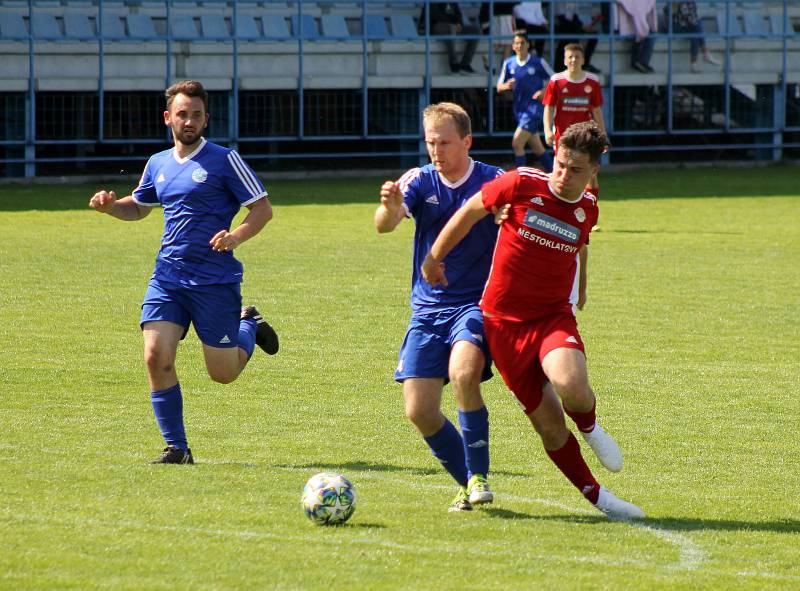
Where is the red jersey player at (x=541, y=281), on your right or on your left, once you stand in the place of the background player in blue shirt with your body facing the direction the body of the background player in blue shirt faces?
on your left

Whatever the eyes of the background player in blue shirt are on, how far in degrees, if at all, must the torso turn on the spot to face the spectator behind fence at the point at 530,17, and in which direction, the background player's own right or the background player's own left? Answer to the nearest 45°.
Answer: approximately 135° to the background player's own right

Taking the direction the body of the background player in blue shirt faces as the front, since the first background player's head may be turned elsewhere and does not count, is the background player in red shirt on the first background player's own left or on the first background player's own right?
on the first background player's own left

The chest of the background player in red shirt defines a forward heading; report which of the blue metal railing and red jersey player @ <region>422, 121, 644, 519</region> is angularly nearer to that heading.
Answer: the red jersey player

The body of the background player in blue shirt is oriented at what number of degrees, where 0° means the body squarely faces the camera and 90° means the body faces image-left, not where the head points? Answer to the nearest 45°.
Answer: approximately 45°

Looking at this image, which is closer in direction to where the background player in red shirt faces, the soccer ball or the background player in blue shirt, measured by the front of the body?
the soccer ball

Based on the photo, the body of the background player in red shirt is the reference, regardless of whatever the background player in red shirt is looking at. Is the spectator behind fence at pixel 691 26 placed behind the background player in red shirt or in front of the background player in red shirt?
behind

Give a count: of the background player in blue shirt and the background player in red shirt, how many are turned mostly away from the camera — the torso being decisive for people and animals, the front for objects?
0

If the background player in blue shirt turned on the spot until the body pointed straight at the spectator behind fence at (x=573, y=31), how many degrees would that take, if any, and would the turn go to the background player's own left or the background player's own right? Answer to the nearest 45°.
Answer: approximately 135° to the background player's own right

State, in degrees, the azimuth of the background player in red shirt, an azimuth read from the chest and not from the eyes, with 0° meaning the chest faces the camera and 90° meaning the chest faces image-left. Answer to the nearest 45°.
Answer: approximately 0°

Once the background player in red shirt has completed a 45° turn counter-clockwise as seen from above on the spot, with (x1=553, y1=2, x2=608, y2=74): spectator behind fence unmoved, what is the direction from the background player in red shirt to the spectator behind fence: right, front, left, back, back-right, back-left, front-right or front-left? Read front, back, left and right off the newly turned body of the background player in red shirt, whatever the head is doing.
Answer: back-left

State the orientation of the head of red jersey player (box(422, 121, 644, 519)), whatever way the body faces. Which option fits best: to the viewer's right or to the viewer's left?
to the viewer's left

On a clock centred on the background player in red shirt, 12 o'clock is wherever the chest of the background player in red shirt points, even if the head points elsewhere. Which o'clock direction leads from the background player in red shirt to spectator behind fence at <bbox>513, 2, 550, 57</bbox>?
The spectator behind fence is roughly at 6 o'clock from the background player in red shirt.
